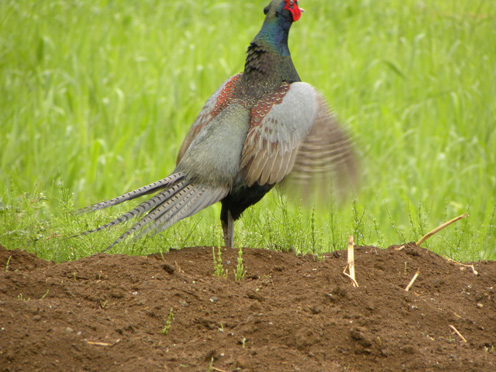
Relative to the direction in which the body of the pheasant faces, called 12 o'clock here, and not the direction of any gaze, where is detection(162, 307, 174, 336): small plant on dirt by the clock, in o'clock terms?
The small plant on dirt is roughly at 5 o'clock from the pheasant.

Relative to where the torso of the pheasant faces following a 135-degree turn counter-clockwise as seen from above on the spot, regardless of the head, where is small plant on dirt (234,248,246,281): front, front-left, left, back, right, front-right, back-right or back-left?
left

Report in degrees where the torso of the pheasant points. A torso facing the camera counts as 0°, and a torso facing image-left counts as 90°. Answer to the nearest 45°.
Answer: approximately 225°
